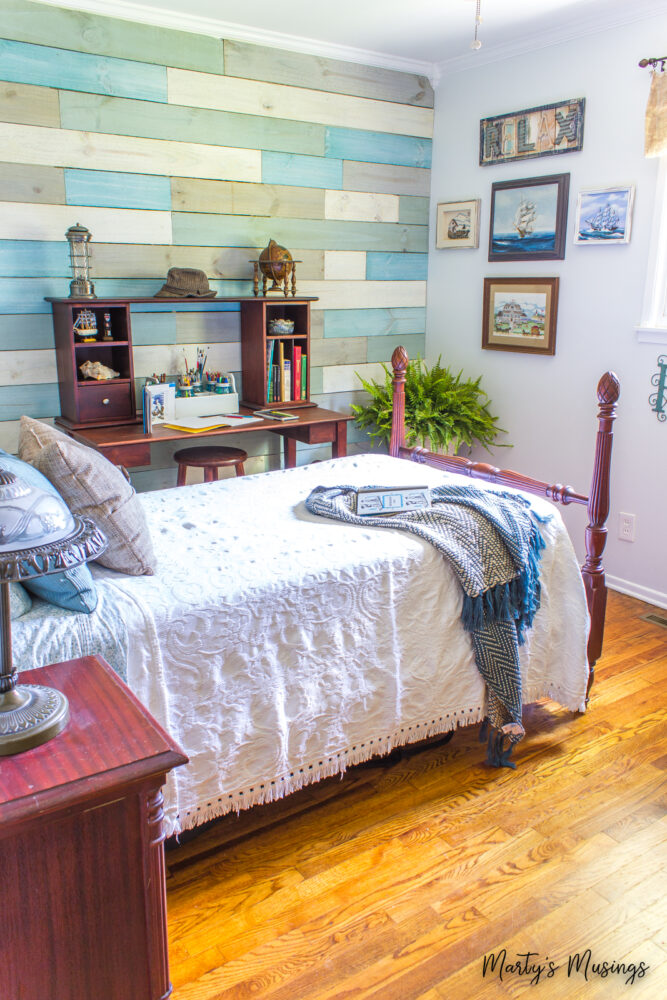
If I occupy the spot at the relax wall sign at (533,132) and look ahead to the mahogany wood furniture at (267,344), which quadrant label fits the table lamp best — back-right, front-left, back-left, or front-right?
front-left

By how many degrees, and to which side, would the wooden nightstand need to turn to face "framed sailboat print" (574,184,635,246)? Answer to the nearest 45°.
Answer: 0° — it already faces it

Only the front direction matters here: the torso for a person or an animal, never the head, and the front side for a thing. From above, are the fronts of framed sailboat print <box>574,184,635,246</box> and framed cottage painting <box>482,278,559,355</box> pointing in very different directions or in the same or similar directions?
same or similar directions

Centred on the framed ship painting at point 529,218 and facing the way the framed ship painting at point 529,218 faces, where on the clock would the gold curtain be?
The gold curtain is roughly at 9 o'clock from the framed ship painting.

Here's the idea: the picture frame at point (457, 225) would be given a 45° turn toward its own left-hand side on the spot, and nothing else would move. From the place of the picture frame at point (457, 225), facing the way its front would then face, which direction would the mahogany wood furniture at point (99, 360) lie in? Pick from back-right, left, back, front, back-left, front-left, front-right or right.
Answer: front-right

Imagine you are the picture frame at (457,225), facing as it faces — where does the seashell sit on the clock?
The seashell is roughly at 12 o'clock from the picture frame.

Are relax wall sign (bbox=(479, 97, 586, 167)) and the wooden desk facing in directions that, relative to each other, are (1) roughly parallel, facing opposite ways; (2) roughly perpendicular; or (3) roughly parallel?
roughly perpendicular

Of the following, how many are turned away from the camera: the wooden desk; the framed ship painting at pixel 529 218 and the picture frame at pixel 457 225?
0

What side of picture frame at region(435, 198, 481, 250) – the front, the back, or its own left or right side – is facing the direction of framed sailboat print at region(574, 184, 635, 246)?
left

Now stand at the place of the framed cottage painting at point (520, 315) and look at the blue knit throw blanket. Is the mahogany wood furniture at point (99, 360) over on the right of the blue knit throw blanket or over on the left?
right

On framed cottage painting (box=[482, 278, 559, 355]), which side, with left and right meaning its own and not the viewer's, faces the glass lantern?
front

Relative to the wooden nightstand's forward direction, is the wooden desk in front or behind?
in front

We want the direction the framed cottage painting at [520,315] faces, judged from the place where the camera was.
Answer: facing the viewer and to the left of the viewer
